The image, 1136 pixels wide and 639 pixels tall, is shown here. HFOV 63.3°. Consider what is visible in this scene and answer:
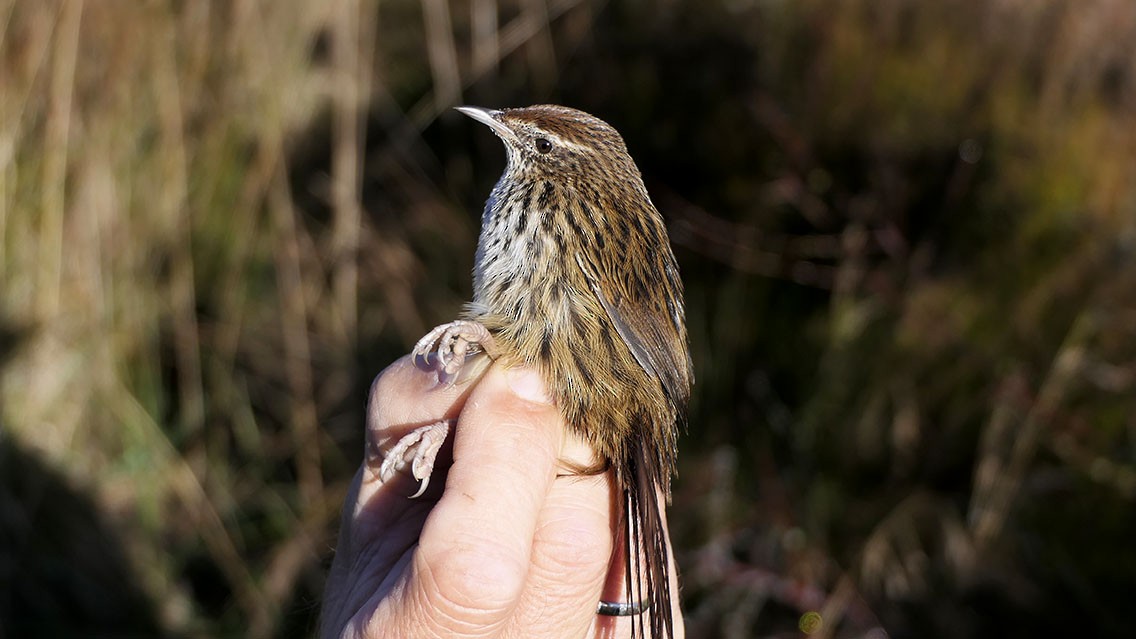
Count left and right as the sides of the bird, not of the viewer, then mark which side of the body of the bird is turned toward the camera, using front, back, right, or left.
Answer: left
